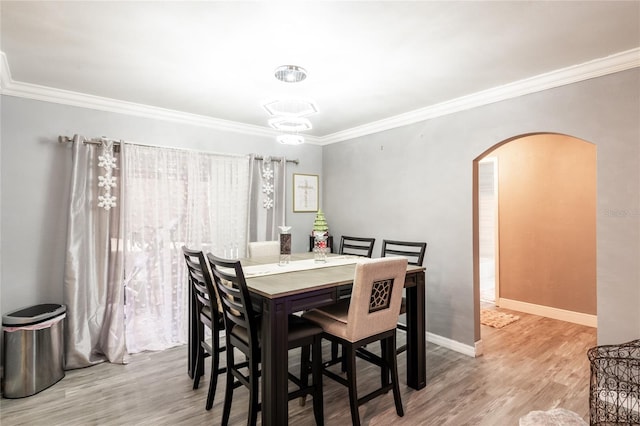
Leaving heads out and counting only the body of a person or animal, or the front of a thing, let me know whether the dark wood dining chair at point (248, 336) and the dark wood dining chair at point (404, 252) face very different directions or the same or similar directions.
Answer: very different directions

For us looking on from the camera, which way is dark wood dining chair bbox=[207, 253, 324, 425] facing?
facing away from the viewer and to the right of the viewer

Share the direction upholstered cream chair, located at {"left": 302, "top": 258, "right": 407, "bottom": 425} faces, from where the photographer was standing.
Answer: facing away from the viewer and to the left of the viewer

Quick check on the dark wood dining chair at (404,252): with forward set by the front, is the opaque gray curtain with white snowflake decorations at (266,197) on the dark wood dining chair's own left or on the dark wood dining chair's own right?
on the dark wood dining chair's own right

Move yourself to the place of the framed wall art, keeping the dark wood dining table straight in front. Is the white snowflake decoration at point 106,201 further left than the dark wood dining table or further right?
right

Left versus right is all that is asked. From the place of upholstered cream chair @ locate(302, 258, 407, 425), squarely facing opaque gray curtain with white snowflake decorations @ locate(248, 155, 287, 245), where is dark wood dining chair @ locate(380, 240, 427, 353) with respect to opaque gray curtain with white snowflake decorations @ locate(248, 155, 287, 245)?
right

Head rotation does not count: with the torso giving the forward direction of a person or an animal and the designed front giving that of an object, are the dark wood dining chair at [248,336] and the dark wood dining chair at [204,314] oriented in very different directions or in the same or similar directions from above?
same or similar directions

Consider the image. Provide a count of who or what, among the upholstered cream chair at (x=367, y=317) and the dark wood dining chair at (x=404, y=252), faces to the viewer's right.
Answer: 0

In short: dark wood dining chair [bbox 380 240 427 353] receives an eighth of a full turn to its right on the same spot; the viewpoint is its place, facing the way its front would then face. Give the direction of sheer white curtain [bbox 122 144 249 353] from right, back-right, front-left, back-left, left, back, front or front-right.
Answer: front

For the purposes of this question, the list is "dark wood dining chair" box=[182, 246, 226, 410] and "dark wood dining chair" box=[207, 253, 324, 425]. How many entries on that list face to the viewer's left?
0

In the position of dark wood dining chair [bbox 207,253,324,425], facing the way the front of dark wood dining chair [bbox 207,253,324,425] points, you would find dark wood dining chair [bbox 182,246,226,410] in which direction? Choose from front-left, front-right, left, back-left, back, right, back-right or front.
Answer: left

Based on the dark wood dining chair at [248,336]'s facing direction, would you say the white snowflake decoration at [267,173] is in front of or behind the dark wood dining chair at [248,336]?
in front

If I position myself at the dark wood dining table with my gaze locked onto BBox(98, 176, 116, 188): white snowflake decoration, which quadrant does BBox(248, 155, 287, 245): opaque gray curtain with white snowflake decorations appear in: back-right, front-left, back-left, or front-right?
front-right

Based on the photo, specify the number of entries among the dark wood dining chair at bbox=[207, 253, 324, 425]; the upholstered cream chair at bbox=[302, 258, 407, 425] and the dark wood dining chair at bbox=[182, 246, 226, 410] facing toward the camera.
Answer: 0

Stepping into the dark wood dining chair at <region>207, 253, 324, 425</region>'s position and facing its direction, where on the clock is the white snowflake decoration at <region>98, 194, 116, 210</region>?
The white snowflake decoration is roughly at 9 o'clock from the dark wood dining chair.

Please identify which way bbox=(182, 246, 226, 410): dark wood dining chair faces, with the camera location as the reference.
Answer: facing away from the viewer and to the right of the viewer

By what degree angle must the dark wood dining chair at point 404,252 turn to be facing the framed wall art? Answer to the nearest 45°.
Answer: approximately 90° to its right

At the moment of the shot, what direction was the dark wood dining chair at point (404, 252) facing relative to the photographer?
facing the viewer and to the left of the viewer

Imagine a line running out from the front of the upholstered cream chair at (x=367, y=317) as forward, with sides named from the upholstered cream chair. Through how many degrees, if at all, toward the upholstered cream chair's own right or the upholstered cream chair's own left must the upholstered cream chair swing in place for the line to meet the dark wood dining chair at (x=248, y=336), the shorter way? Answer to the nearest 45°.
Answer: approximately 45° to the upholstered cream chair's own left
